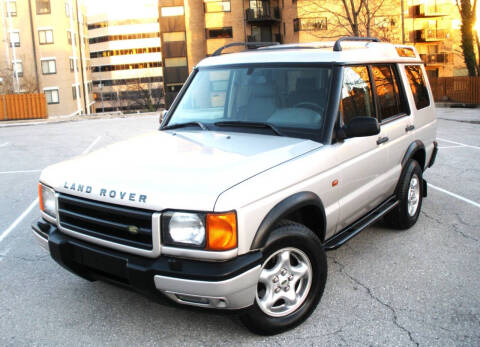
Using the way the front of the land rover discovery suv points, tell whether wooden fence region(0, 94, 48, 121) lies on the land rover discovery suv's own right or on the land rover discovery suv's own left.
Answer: on the land rover discovery suv's own right

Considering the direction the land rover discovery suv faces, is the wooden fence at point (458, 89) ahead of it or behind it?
behind

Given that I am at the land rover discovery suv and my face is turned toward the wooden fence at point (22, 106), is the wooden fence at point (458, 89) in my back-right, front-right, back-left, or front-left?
front-right

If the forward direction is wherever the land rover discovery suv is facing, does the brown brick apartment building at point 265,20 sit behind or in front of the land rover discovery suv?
behind

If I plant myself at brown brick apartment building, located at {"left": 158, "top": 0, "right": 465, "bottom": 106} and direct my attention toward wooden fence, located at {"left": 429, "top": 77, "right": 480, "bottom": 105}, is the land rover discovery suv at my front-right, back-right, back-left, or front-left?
front-right

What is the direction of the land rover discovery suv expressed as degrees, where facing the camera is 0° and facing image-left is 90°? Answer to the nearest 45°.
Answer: approximately 45°
